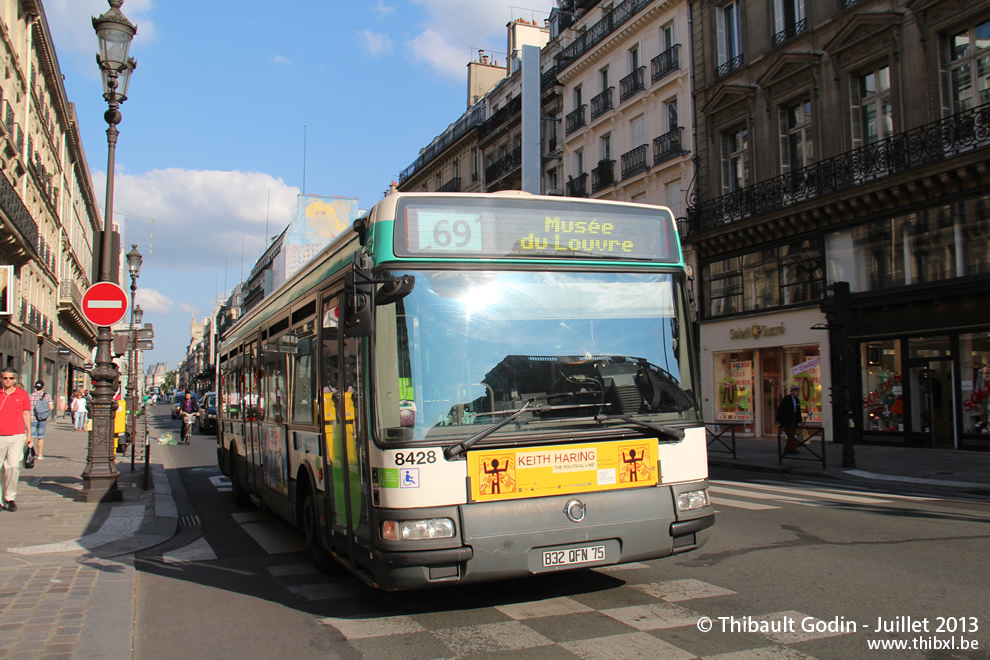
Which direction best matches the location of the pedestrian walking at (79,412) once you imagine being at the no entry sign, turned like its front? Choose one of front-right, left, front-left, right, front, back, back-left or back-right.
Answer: back

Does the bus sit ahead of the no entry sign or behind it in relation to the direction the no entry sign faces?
ahead

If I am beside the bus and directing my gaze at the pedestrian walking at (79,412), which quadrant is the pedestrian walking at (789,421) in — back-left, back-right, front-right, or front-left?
front-right

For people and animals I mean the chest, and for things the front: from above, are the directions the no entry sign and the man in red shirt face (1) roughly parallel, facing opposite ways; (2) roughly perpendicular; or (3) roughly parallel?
roughly parallel

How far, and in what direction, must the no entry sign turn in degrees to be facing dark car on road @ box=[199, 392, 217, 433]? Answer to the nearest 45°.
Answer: approximately 180°

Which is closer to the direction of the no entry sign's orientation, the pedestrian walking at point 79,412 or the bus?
the bus

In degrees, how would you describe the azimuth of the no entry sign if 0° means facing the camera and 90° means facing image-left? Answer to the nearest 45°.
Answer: approximately 0°

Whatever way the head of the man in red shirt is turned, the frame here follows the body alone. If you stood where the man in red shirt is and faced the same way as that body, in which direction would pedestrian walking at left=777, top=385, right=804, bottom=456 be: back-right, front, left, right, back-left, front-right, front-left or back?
left

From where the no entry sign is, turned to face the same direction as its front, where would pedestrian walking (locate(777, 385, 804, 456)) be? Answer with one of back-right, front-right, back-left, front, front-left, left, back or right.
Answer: left

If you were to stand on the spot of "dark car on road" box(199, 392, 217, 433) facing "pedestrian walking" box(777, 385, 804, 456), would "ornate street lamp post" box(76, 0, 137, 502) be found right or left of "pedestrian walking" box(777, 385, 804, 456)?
right
